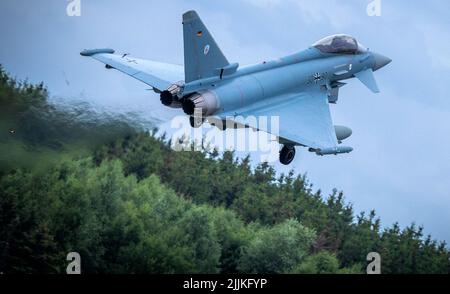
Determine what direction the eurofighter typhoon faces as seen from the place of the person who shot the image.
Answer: facing away from the viewer and to the right of the viewer
